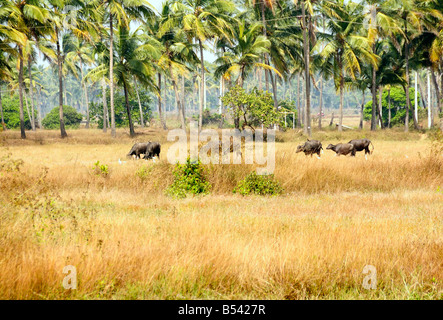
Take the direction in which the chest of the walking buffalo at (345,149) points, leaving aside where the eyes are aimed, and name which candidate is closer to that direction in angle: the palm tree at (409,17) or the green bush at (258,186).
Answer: the green bush

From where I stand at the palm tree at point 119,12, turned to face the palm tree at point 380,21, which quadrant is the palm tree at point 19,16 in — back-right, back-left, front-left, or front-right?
back-right

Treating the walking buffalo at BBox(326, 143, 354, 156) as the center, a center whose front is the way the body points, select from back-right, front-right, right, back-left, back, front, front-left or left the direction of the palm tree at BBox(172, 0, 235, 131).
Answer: front-right

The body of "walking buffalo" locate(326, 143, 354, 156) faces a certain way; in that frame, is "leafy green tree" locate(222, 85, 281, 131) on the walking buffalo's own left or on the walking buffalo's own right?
on the walking buffalo's own right

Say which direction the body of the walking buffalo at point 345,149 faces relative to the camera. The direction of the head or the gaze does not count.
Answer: to the viewer's left

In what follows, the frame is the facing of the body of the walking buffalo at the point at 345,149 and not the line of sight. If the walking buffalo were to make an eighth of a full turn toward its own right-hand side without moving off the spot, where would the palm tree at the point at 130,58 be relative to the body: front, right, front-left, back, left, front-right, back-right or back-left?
front

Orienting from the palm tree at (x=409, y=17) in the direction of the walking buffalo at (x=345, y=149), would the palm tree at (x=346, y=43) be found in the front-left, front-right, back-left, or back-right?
front-right

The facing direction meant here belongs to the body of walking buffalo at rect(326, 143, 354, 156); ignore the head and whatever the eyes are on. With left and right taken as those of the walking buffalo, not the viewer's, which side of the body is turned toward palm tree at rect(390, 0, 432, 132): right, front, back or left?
right

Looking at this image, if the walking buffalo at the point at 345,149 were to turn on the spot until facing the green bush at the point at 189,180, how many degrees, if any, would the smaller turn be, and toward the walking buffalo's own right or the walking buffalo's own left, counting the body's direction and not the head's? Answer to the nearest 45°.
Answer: approximately 45° to the walking buffalo's own left

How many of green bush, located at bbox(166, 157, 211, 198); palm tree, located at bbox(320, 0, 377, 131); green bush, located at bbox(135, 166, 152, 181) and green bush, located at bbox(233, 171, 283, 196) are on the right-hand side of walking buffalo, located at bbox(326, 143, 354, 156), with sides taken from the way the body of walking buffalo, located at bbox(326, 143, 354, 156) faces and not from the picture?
1

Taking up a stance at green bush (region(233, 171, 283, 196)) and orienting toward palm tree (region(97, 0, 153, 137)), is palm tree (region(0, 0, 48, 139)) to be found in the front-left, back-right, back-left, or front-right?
front-left

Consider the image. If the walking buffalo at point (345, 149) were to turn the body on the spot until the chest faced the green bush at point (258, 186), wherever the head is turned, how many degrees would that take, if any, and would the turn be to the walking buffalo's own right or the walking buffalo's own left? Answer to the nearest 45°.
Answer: approximately 90° to the walking buffalo's own left

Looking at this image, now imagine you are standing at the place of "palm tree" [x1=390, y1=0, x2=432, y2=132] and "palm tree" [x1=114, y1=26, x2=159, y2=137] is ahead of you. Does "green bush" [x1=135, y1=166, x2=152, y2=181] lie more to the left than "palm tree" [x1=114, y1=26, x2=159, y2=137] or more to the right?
left

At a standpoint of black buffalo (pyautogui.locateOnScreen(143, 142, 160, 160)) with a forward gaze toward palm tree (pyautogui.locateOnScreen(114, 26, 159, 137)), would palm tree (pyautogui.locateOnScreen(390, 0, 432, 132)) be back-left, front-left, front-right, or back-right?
front-right

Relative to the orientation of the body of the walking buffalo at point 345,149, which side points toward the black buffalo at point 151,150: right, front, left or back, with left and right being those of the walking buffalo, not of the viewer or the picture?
front

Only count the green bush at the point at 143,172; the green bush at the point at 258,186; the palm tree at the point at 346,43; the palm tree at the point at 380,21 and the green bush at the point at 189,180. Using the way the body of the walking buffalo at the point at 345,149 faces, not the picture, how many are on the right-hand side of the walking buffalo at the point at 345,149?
2
